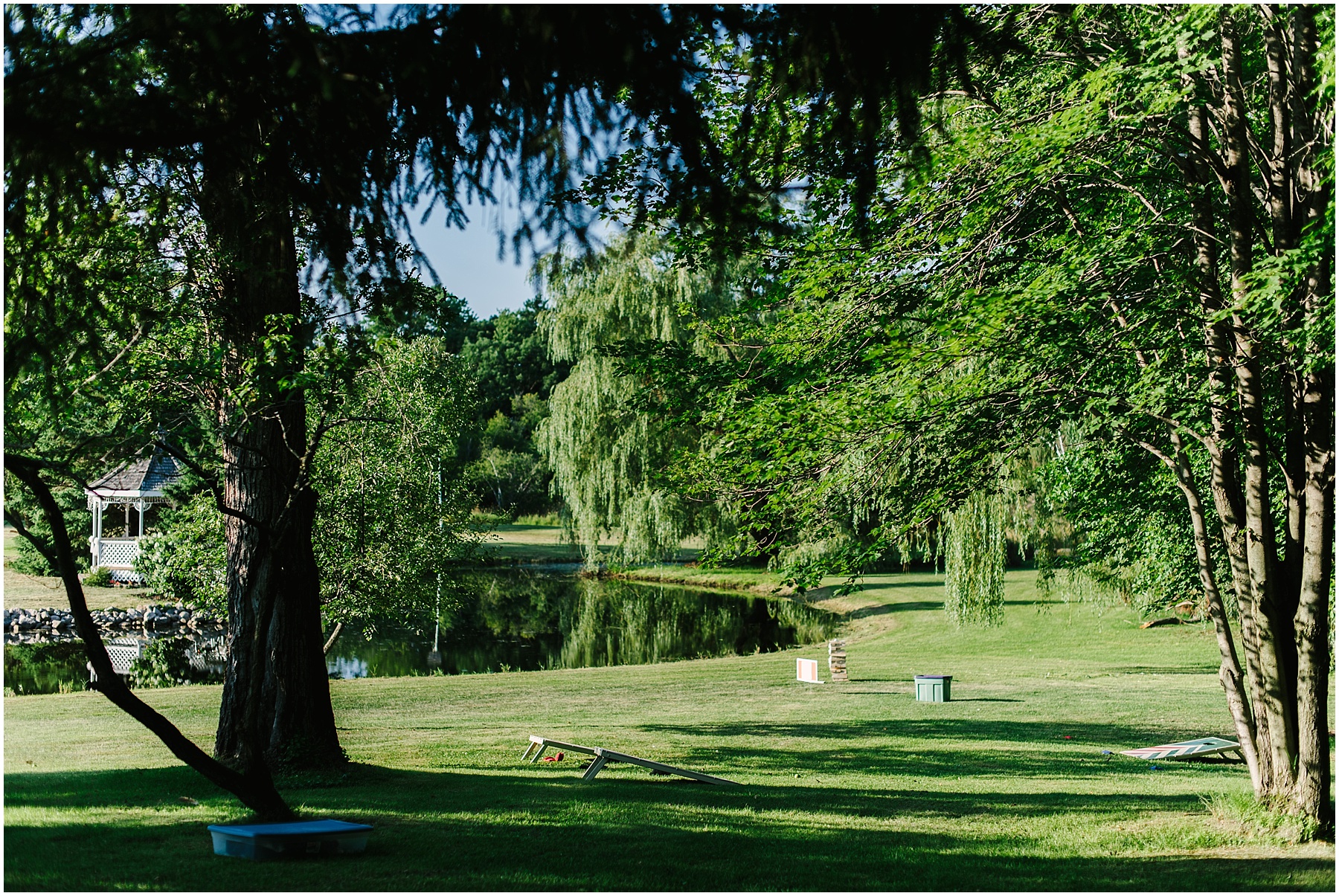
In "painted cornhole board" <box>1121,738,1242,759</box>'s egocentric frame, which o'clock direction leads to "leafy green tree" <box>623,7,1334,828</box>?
The leafy green tree is roughly at 9 o'clock from the painted cornhole board.

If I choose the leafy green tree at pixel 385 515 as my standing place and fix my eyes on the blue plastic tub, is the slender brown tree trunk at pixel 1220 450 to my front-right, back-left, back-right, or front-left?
front-left

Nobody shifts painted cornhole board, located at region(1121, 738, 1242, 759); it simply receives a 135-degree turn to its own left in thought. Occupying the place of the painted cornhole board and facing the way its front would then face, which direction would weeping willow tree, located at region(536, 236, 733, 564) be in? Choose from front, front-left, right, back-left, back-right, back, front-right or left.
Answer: back

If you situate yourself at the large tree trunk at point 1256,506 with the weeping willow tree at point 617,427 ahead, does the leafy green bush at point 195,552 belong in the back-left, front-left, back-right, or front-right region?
front-left

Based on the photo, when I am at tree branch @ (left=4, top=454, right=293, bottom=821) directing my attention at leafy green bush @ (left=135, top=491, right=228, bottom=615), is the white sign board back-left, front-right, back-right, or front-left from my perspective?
front-right

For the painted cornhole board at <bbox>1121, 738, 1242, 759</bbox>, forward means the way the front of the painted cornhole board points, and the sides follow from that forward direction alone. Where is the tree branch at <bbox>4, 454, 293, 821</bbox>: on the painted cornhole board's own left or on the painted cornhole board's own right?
on the painted cornhole board's own left

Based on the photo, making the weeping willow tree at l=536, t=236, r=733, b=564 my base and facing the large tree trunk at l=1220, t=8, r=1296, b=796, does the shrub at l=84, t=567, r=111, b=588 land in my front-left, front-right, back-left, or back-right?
front-right

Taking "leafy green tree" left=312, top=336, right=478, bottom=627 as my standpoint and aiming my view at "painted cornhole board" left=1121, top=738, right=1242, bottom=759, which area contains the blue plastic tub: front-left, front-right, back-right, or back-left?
front-right

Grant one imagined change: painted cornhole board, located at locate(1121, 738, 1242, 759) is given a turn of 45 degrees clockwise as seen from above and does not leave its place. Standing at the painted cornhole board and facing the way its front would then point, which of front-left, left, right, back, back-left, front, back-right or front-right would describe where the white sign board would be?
front

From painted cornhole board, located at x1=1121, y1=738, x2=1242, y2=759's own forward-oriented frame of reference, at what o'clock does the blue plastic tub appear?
The blue plastic tub is roughly at 10 o'clock from the painted cornhole board.

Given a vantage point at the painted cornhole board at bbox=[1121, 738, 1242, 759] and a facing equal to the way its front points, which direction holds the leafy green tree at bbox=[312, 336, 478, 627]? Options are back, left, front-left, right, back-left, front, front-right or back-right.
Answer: front

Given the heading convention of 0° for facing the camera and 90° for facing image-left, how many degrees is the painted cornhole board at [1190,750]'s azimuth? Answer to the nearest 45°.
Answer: approximately 90°

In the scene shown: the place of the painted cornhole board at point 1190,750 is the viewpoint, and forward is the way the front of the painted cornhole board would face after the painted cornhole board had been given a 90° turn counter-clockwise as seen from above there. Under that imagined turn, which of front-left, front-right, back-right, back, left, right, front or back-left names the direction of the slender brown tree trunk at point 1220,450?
front
